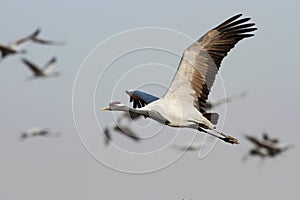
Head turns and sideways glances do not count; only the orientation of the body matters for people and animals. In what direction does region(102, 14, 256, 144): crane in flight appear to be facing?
to the viewer's left

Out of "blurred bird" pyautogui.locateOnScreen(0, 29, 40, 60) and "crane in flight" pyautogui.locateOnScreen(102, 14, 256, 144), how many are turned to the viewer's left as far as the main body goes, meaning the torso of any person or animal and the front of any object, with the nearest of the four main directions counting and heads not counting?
2

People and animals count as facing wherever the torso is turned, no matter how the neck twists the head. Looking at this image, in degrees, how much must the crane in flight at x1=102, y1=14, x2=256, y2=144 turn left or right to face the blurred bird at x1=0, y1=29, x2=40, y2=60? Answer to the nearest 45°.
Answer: approximately 45° to its right

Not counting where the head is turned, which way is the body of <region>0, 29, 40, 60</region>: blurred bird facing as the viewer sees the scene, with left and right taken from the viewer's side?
facing to the left of the viewer

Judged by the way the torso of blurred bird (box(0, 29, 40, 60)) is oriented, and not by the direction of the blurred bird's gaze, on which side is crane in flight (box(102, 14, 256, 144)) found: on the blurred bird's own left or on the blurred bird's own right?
on the blurred bird's own left

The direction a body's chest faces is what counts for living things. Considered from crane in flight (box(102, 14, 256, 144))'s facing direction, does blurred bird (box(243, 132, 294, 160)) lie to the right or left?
on its right
